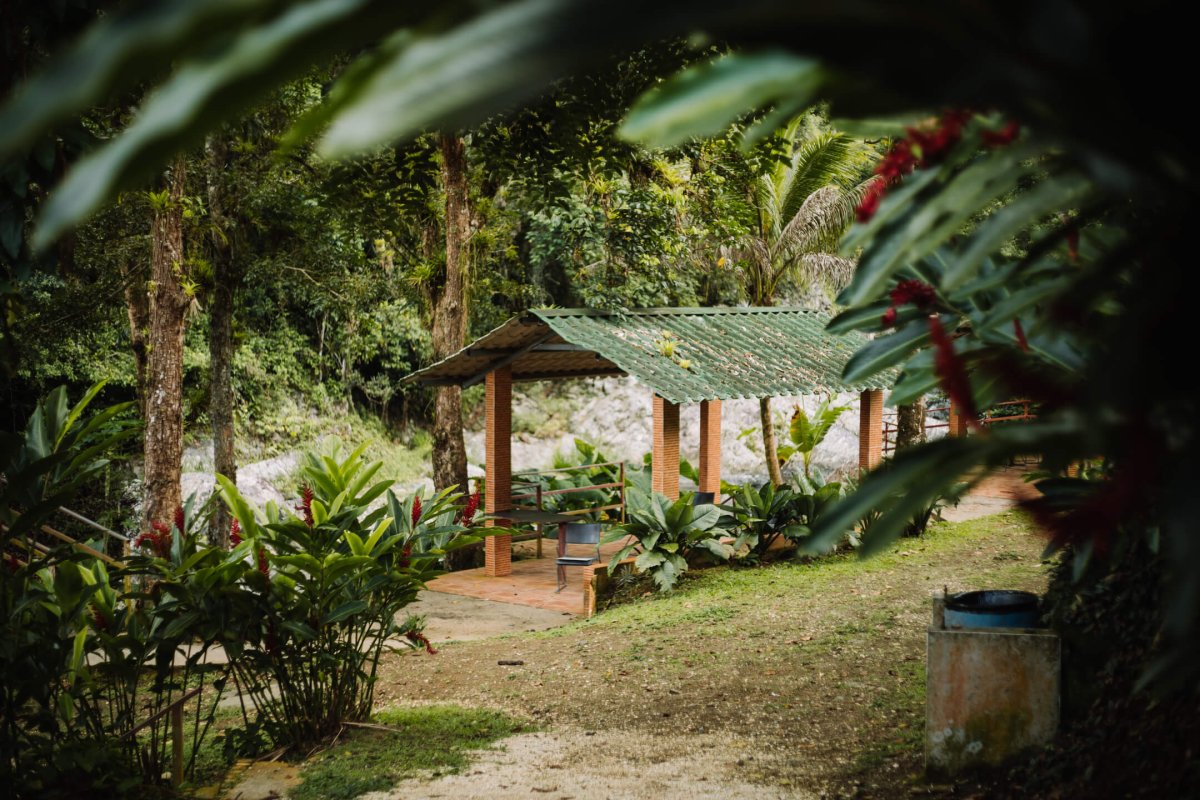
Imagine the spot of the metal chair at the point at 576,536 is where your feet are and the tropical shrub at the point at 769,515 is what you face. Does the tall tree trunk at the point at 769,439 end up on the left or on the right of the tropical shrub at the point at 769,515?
left

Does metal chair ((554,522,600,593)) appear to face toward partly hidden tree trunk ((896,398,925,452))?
no

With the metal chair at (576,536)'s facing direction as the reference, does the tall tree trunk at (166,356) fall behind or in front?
in front

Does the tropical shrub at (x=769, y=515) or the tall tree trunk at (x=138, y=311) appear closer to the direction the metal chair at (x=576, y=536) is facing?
the tall tree trunk

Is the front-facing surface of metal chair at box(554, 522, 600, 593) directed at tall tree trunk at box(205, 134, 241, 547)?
no
